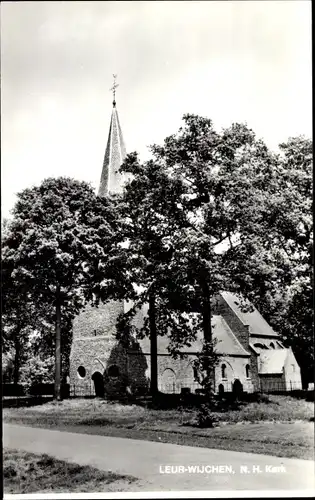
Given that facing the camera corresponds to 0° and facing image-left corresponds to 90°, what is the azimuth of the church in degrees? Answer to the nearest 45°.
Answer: approximately 45°
